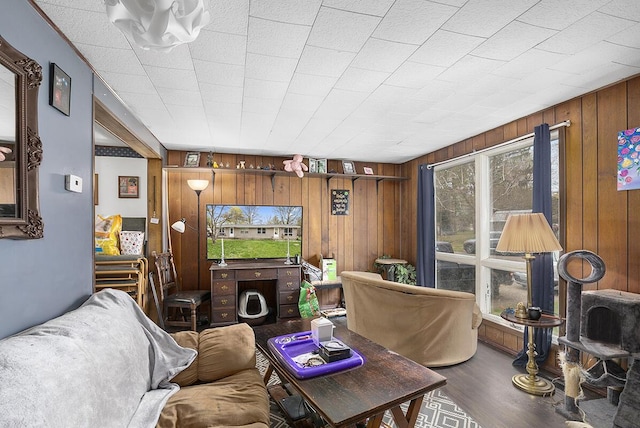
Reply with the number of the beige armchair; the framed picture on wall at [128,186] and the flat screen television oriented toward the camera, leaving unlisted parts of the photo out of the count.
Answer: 2

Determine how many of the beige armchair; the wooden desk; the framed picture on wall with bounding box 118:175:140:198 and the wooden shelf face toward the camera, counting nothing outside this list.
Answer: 3

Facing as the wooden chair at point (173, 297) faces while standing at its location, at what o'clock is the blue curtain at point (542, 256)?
The blue curtain is roughly at 12 o'clock from the wooden chair.

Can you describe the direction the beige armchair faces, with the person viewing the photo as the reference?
facing away from the viewer and to the right of the viewer

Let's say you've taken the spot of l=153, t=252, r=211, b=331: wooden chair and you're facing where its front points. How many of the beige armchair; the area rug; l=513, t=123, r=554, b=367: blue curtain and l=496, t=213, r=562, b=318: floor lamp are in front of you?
4

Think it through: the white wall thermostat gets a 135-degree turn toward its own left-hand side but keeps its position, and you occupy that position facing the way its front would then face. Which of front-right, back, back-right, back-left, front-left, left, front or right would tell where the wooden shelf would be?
front-right

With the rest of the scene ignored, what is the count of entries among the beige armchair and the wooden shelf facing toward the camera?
1

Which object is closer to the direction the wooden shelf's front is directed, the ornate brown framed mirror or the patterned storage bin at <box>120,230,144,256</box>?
the ornate brown framed mirror

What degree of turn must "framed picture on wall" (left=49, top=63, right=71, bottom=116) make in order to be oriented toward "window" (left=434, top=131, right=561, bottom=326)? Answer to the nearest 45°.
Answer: approximately 45° to its left

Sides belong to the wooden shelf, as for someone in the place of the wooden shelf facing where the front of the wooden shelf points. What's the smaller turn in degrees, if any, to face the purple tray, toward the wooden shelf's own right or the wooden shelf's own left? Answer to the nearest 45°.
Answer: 0° — it already faces it
